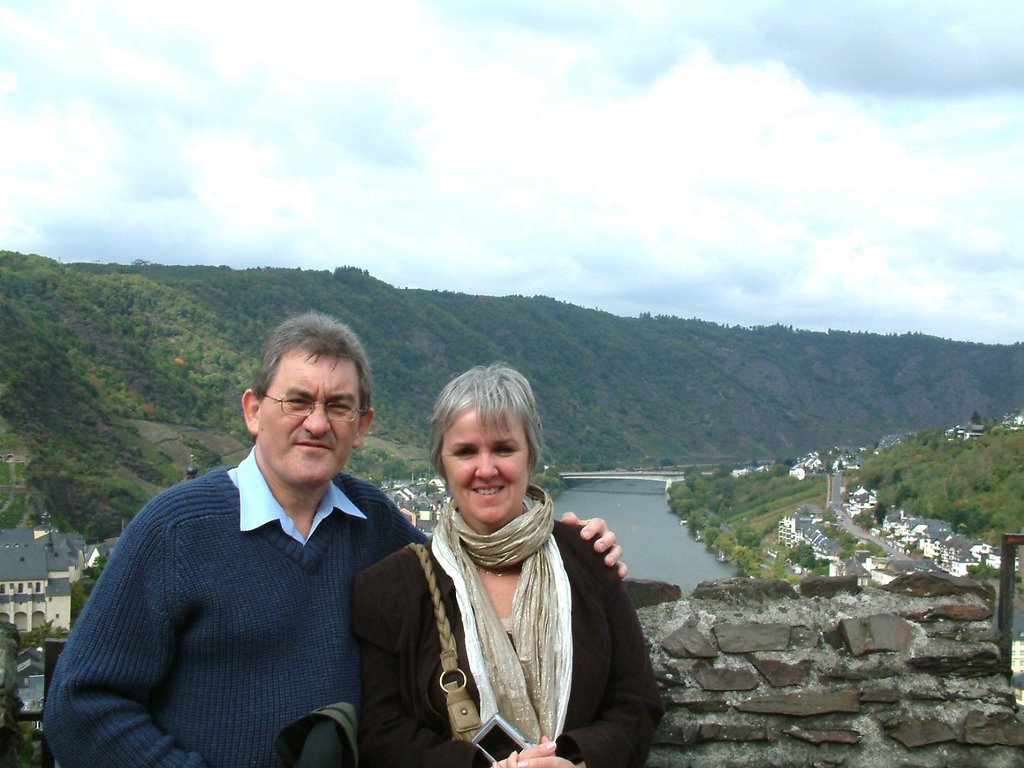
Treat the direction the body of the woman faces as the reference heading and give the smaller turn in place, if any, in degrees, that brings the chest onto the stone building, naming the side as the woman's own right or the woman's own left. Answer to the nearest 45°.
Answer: approximately 135° to the woman's own right

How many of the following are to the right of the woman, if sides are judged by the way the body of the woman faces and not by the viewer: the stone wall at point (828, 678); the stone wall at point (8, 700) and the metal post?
1

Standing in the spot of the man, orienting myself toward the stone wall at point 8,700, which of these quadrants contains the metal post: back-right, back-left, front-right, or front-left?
back-right

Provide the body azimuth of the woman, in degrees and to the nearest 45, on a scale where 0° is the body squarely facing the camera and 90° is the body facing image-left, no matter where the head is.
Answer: approximately 0°

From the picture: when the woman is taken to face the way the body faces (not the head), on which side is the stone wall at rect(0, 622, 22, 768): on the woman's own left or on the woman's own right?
on the woman's own right

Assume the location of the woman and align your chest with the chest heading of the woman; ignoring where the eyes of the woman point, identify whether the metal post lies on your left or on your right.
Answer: on your left
